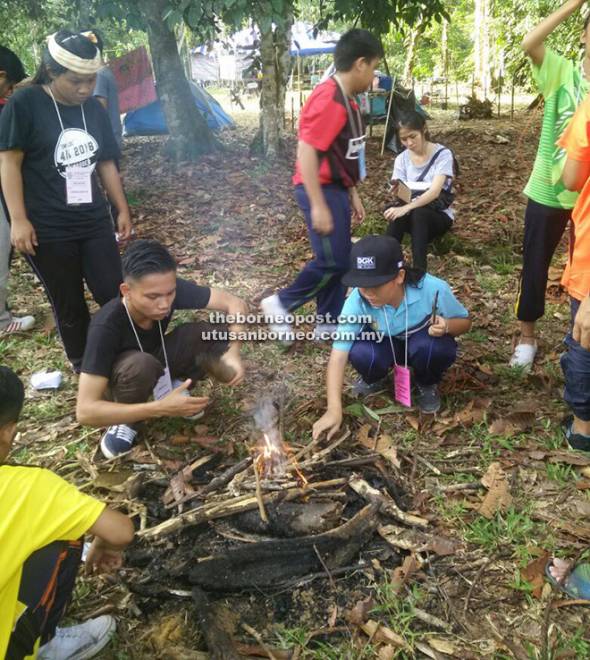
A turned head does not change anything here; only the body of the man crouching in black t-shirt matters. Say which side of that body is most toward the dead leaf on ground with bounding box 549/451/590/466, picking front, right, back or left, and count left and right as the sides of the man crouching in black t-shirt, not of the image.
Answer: front

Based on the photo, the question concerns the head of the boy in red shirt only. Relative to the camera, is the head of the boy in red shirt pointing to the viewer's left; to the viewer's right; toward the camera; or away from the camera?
to the viewer's right

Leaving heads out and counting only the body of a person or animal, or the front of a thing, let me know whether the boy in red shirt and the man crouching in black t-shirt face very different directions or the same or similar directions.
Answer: same or similar directions

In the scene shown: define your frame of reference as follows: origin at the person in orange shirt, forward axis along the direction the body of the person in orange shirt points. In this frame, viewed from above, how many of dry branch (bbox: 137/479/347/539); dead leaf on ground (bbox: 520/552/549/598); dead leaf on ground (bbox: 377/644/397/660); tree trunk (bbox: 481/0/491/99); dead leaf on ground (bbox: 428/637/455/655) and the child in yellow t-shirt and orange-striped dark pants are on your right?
1

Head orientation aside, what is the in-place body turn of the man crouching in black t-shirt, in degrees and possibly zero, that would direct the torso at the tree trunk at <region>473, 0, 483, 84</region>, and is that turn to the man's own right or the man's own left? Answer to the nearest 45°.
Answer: approximately 90° to the man's own left

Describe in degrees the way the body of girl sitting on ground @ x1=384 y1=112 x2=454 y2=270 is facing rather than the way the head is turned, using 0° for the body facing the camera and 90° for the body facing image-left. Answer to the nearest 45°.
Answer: approximately 45°

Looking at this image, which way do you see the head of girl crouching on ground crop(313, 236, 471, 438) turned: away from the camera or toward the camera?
toward the camera

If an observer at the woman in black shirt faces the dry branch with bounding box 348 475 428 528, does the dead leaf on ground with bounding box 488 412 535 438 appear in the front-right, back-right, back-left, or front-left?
front-left

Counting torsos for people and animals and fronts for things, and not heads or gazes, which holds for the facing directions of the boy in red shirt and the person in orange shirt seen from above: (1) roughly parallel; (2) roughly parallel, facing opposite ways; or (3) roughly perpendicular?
roughly parallel, facing opposite ways

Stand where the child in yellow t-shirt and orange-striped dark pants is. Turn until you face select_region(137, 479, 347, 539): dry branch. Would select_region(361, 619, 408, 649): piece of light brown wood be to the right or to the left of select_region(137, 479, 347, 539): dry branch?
right

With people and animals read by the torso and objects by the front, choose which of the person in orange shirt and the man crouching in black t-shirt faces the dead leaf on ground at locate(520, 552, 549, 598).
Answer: the man crouching in black t-shirt

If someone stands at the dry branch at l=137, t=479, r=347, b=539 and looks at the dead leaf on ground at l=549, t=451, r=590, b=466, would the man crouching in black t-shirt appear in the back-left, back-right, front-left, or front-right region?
back-left

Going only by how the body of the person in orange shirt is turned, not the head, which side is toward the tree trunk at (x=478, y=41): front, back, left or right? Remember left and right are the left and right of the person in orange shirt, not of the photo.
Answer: right

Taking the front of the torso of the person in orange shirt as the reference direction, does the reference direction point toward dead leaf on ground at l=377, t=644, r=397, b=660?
no

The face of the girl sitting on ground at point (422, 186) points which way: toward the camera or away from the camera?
toward the camera

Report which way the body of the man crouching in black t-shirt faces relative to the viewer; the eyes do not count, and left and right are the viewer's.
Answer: facing the viewer and to the right of the viewer

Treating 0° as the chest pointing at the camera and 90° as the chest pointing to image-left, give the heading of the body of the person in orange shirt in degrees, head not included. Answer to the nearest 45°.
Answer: approximately 90°
